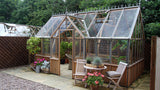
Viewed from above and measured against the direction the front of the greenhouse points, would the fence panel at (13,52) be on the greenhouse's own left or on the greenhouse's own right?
on the greenhouse's own right

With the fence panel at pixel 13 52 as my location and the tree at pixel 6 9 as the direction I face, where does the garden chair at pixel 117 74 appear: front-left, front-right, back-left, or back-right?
back-right

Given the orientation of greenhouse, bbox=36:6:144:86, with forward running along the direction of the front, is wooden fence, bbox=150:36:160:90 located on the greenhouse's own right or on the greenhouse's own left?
on the greenhouse's own left

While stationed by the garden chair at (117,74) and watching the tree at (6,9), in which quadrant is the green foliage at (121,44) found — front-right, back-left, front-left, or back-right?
front-right

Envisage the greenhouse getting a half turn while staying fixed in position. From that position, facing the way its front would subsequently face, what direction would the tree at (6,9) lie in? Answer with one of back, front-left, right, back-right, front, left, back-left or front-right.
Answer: left

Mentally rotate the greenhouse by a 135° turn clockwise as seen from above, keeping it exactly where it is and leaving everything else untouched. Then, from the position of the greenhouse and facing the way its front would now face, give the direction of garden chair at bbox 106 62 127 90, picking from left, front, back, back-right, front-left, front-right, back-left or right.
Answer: back
